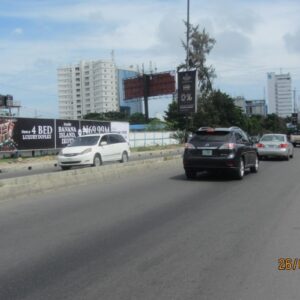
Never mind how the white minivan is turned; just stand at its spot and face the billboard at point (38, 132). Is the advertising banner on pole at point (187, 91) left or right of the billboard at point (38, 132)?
right

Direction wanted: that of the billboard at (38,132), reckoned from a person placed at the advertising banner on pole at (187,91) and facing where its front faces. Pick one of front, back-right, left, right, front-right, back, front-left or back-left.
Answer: front-right

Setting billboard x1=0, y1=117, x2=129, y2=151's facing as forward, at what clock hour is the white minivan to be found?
The white minivan is roughly at 1 o'clock from the billboard.

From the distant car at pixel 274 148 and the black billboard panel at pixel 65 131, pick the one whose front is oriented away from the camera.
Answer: the distant car

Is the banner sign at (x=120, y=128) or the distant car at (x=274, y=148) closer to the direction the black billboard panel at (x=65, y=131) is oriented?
the distant car

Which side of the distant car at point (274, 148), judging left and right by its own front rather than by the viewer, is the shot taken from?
back

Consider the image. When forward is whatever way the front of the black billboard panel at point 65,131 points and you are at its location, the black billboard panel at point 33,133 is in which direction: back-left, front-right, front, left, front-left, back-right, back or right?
front-right

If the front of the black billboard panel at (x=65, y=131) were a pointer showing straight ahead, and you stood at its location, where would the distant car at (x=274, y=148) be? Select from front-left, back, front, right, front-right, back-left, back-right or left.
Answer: front-left

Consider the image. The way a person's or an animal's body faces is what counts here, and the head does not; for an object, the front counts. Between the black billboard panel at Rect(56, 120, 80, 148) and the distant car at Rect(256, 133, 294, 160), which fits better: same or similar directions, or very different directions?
very different directions

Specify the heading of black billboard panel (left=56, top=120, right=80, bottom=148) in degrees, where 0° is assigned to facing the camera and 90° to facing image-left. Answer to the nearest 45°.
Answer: approximately 0°

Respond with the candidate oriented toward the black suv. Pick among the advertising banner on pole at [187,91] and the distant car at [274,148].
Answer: the advertising banner on pole

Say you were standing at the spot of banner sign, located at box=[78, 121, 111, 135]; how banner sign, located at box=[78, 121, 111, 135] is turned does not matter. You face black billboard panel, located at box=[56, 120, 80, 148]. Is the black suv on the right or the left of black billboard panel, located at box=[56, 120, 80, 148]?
left
